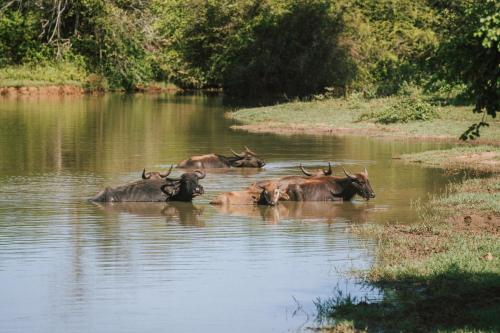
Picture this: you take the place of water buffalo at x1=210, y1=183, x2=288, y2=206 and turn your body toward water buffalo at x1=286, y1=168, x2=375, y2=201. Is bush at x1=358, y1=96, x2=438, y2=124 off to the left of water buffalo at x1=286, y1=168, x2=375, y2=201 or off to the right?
left

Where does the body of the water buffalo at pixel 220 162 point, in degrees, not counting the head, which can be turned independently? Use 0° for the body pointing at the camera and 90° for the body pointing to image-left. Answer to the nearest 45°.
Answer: approximately 270°

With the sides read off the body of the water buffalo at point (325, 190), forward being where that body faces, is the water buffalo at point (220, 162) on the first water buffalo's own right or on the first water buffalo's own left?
on the first water buffalo's own left

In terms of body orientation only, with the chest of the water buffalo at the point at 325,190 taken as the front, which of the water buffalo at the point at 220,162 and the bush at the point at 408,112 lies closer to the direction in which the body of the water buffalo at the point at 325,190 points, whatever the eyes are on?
the bush

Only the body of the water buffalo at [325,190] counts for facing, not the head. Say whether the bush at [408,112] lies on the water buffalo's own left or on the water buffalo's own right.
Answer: on the water buffalo's own left

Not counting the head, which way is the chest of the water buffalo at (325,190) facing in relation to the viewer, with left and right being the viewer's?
facing to the right of the viewer

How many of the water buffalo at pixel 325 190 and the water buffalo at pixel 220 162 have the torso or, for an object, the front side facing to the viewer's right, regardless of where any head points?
2
